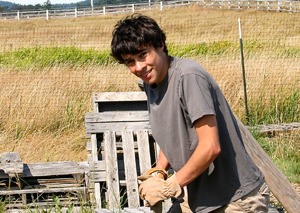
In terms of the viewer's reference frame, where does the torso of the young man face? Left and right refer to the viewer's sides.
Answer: facing the viewer and to the left of the viewer

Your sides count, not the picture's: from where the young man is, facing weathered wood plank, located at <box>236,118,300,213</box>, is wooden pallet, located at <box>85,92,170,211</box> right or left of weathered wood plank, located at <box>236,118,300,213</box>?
left

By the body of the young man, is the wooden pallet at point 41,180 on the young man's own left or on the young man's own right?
on the young man's own right

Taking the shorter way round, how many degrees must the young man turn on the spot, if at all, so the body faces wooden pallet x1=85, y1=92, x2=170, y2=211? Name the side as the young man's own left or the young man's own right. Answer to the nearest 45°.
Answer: approximately 135° to the young man's own right
